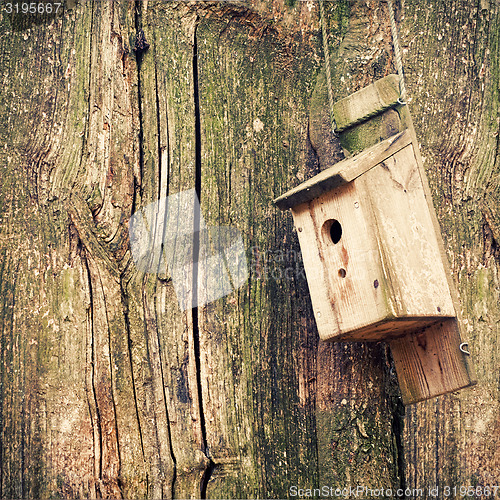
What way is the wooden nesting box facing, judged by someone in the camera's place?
facing the viewer and to the left of the viewer

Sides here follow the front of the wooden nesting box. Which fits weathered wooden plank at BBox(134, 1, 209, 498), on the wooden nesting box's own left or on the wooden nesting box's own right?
on the wooden nesting box's own right

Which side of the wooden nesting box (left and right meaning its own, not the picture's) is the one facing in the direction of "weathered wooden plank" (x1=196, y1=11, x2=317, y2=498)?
right
